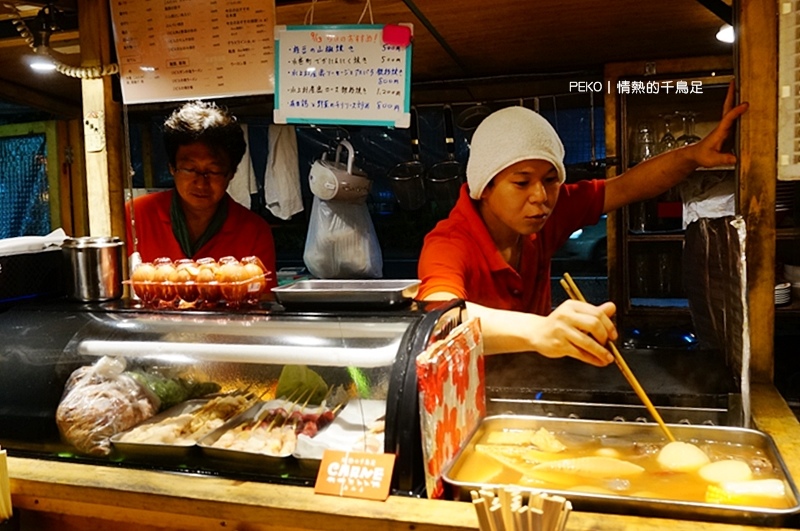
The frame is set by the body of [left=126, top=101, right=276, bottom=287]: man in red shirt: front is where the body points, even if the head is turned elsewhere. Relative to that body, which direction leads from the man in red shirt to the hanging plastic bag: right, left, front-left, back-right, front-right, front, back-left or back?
back-left

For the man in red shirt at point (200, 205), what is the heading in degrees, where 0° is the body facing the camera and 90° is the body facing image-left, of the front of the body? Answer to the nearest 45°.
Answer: approximately 0°

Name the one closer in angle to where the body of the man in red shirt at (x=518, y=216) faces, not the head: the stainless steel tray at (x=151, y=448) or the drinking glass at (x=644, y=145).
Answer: the stainless steel tray
